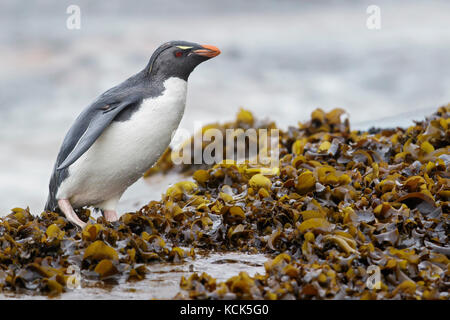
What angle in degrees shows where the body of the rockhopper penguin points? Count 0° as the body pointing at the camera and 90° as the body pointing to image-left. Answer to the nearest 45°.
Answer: approximately 270°
